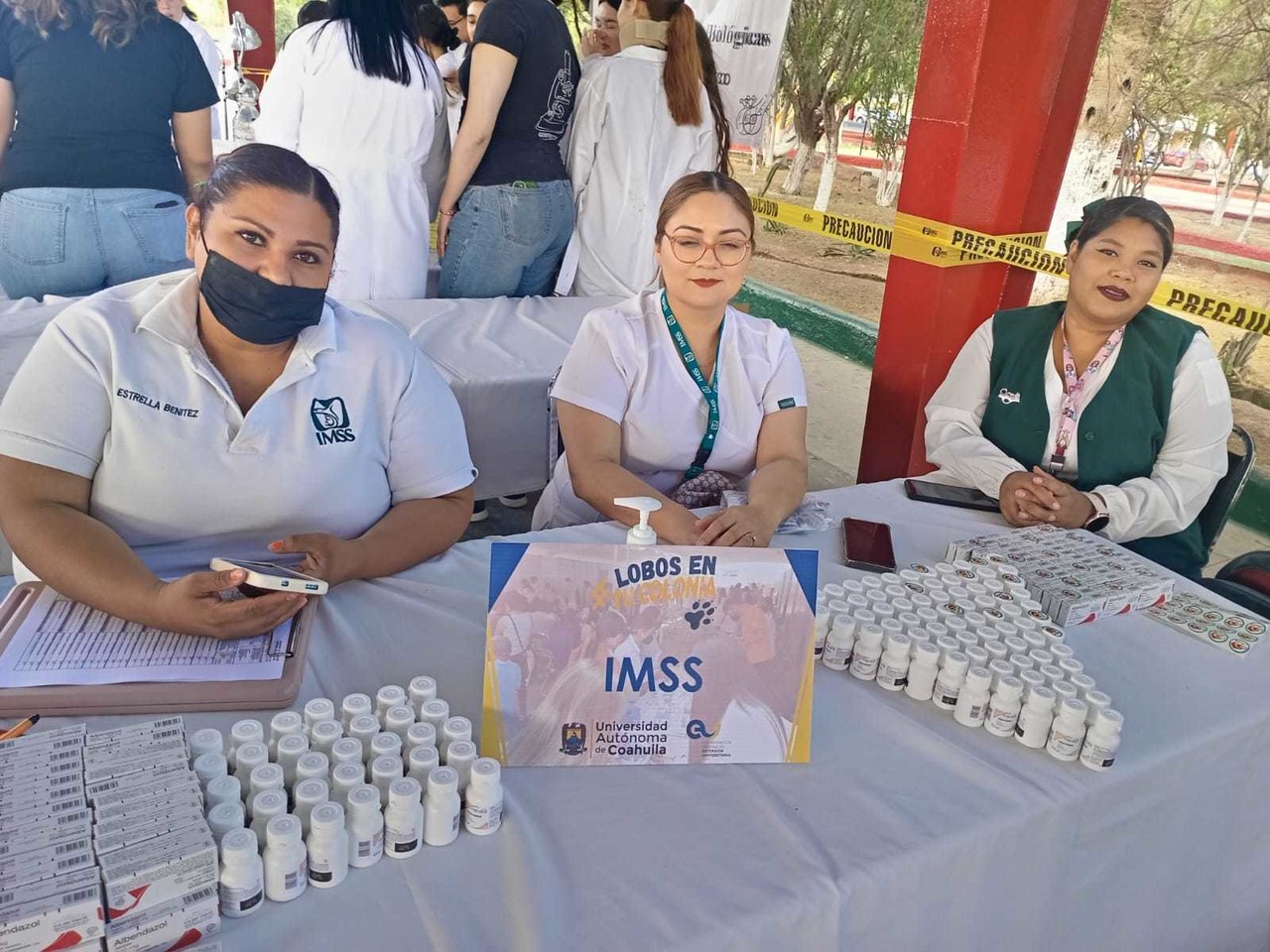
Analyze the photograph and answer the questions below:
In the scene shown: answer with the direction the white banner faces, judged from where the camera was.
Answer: facing the viewer

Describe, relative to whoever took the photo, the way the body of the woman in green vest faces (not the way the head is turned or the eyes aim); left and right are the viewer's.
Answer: facing the viewer and to the left of the viewer

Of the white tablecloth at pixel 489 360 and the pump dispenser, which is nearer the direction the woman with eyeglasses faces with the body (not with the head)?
the pump dispenser

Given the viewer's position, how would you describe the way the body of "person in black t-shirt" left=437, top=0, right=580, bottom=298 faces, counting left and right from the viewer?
facing away from the viewer and to the left of the viewer

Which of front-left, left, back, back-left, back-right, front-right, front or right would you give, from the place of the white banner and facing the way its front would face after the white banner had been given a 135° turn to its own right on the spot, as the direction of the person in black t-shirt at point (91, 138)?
left

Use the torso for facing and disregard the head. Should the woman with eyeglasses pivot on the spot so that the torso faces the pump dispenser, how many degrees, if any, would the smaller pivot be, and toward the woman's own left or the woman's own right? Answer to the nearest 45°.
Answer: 0° — they already face it

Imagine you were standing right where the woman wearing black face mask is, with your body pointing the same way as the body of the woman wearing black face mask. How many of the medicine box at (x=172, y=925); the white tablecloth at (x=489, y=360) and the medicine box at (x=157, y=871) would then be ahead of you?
2

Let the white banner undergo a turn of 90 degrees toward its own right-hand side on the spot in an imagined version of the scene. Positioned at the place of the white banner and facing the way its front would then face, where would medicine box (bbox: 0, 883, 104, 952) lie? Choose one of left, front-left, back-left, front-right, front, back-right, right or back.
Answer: left

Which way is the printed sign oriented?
toward the camera

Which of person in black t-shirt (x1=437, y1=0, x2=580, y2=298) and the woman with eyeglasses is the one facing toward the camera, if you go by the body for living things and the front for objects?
the woman with eyeglasses

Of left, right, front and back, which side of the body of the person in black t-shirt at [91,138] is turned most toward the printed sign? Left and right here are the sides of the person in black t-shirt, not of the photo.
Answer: back

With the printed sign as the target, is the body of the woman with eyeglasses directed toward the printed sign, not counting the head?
yes

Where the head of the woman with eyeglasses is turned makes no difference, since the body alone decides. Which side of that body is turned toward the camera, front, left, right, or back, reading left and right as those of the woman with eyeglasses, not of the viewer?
front

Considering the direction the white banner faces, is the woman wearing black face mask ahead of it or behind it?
ahead
